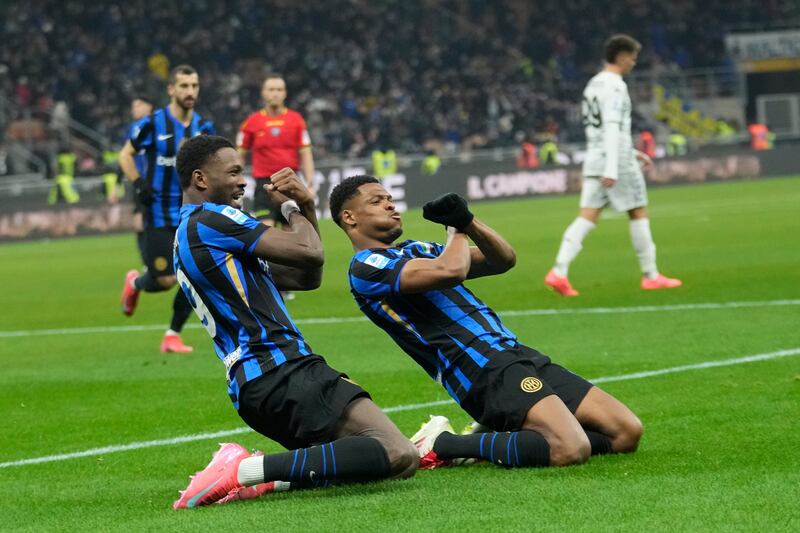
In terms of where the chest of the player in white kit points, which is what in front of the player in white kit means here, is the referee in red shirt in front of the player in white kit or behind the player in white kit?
behind

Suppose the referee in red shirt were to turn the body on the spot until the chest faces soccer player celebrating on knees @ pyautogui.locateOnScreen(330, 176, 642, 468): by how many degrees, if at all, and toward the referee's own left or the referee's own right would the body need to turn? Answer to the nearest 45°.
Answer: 0° — they already face them

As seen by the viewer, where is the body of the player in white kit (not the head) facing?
to the viewer's right

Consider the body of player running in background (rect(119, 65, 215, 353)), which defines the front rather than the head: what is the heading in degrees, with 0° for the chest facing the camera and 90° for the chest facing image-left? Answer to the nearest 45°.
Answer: approximately 315°

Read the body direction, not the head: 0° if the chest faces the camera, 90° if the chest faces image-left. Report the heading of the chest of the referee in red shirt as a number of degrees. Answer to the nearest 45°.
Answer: approximately 0°

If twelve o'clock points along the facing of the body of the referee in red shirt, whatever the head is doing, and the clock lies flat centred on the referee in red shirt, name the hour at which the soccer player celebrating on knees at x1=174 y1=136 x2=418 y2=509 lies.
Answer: The soccer player celebrating on knees is roughly at 12 o'clock from the referee in red shirt.

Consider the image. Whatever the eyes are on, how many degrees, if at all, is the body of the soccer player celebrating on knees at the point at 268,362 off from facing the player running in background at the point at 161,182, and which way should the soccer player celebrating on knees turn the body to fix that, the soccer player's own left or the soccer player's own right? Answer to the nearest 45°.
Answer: approximately 90° to the soccer player's own left

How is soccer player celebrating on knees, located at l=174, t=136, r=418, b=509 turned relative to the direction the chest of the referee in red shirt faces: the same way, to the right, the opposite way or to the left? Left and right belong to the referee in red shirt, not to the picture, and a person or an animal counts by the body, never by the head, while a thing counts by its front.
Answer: to the left

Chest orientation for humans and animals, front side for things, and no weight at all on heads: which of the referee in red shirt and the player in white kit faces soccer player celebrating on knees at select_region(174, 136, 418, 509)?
the referee in red shirt

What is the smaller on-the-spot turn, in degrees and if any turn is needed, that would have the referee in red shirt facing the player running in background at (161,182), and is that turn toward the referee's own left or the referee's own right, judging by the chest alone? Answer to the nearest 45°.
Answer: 0° — they already face them

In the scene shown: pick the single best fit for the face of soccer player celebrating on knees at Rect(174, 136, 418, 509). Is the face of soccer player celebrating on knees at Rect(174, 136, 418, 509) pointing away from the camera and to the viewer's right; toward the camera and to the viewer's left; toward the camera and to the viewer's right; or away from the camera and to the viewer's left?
toward the camera and to the viewer's right

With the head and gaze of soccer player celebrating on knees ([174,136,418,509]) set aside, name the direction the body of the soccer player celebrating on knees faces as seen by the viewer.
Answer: to the viewer's right

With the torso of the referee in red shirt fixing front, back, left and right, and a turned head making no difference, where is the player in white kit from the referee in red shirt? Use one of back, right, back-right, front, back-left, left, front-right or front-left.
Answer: front-left
